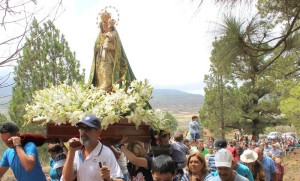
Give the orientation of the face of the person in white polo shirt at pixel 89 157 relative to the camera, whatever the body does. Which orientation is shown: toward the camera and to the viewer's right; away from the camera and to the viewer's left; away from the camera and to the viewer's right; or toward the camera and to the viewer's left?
toward the camera and to the viewer's left

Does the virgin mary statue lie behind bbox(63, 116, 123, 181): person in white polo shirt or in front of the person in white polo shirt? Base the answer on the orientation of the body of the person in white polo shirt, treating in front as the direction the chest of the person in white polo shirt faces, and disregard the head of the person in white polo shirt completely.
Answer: behind

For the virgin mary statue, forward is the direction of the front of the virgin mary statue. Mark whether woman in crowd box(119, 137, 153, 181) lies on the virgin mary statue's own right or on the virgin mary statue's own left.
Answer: on the virgin mary statue's own left

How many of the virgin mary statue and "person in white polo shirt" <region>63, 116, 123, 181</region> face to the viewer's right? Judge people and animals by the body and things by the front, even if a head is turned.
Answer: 0

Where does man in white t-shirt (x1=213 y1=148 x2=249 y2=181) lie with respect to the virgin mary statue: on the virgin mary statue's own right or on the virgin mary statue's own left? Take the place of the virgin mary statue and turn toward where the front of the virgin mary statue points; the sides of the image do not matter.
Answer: on the virgin mary statue's own left

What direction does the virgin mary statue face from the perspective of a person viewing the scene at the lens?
facing the viewer and to the left of the viewer

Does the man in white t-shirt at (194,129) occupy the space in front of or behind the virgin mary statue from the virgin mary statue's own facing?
behind

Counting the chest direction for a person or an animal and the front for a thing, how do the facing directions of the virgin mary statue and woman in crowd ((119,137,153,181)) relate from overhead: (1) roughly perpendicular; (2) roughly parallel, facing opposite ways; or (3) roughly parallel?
roughly parallel

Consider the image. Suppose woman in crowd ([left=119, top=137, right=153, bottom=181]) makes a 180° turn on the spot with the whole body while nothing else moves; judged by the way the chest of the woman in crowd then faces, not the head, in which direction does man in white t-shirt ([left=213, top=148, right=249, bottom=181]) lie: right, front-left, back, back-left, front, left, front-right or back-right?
right

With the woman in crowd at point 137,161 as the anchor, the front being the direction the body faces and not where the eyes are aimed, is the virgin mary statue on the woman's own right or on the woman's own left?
on the woman's own right

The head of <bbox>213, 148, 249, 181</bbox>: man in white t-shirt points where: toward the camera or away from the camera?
toward the camera

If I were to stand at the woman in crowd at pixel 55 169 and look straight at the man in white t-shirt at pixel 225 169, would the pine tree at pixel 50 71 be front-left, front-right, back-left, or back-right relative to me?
back-left

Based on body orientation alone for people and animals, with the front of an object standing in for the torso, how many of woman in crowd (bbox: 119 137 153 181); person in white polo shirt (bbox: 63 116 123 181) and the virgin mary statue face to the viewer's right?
0

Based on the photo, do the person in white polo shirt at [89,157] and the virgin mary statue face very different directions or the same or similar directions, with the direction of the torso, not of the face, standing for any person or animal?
same or similar directions
